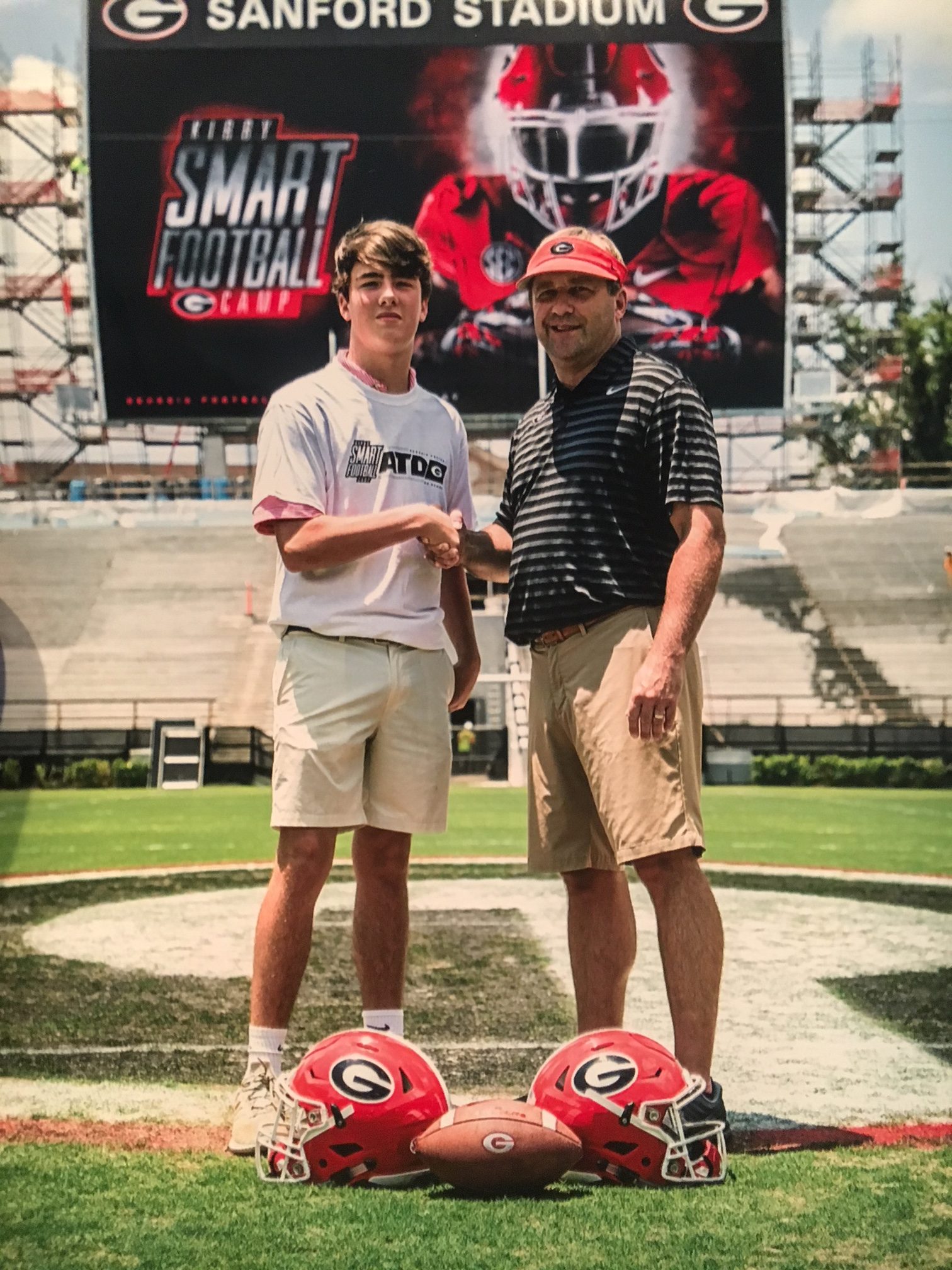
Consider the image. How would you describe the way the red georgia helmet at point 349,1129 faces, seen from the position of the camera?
facing to the left of the viewer

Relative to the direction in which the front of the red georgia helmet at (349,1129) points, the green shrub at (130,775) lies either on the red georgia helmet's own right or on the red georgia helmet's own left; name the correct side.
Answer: on the red georgia helmet's own right

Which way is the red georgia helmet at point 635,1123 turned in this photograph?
to the viewer's right

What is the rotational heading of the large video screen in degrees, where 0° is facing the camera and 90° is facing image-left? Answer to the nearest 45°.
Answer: approximately 0°

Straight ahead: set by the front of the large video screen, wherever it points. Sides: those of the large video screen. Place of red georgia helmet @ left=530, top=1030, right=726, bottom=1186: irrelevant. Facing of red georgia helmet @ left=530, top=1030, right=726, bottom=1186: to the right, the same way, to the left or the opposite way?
to the left

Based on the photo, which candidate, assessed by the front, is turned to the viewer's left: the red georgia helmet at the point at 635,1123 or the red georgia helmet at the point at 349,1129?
the red georgia helmet at the point at 349,1129

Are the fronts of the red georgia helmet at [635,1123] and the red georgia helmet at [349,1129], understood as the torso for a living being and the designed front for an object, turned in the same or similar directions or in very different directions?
very different directions

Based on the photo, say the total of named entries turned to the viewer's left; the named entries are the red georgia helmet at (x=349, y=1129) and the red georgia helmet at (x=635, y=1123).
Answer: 1
